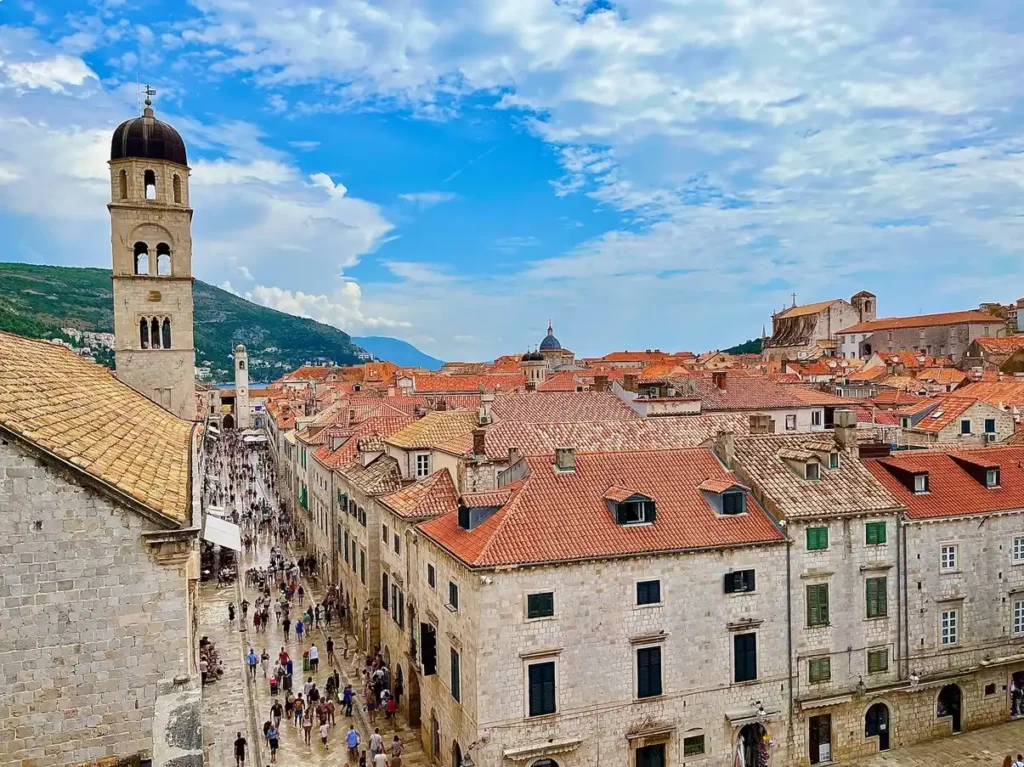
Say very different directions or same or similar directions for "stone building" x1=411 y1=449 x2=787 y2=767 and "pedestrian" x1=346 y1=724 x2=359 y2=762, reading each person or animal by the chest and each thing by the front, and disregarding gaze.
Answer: very different directions

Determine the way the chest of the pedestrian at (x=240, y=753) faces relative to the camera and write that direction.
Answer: away from the camera

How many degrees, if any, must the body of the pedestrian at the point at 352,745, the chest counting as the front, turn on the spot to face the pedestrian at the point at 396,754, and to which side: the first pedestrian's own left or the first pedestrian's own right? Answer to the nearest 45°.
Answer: approximately 135° to the first pedestrian's own right

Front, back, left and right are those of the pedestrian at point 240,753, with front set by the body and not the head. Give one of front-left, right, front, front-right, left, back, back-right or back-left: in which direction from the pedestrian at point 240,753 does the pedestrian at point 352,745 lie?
right

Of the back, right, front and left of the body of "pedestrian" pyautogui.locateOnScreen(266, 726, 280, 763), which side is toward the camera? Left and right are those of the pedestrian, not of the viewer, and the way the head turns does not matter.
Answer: front
